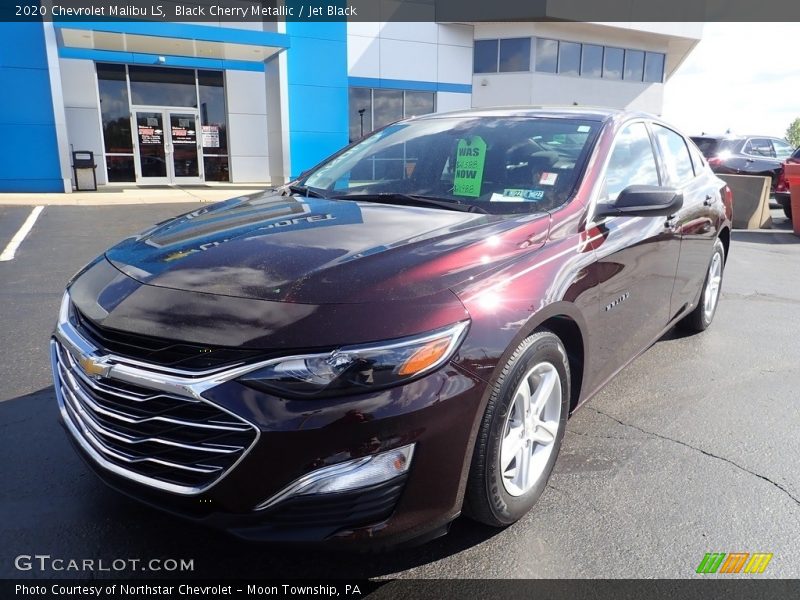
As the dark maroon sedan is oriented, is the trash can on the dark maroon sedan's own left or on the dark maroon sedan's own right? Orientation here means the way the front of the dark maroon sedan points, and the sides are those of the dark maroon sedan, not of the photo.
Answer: on the dark maroon sedan's own right

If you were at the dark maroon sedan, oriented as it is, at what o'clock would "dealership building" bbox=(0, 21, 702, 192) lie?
The dealership building is roughly at 4 o'clock from the dark maroon sedan.

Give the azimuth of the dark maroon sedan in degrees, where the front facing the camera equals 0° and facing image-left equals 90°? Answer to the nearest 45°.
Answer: approximately 45°

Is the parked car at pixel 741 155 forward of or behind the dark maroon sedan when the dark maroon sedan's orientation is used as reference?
behind

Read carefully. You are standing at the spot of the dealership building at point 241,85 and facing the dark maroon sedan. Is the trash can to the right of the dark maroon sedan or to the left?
right
